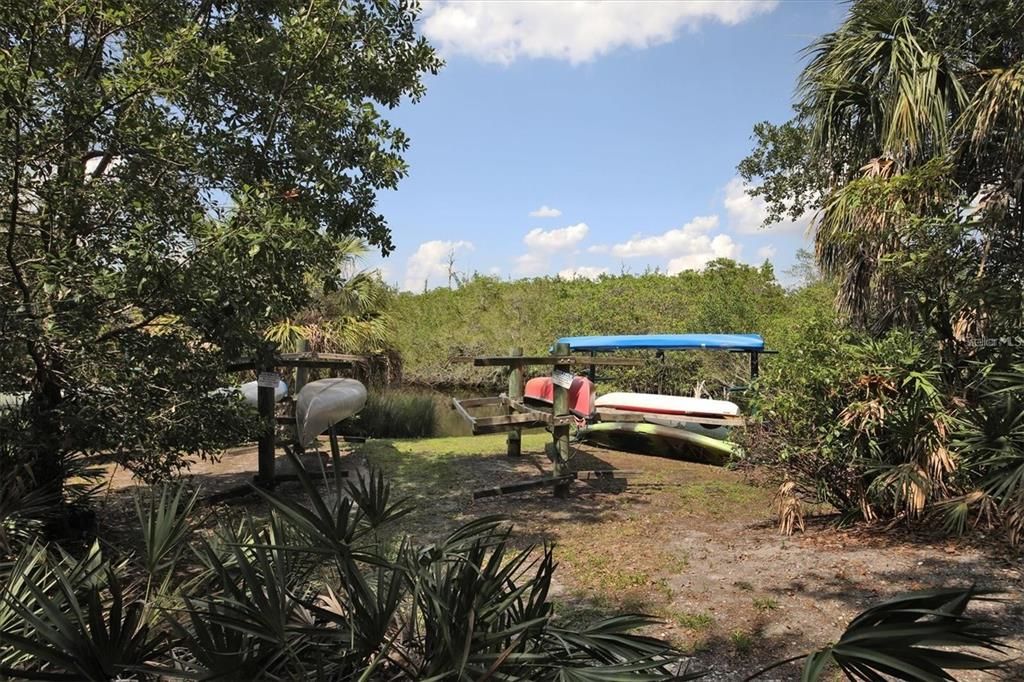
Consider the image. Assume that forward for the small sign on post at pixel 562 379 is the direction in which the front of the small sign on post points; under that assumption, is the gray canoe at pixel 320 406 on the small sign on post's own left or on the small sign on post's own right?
on the small sign on post's own right

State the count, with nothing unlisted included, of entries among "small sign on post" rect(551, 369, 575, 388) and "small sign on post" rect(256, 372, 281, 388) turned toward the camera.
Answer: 2

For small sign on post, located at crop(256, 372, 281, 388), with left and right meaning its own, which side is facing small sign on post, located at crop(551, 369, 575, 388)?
left

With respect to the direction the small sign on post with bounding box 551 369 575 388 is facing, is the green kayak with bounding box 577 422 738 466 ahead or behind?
behind

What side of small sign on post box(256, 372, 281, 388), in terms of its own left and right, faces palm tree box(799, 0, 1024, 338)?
left

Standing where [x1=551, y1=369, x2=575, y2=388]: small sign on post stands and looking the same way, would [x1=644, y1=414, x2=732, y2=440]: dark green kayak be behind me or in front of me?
behind

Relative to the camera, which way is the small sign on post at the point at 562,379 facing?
toward the camera

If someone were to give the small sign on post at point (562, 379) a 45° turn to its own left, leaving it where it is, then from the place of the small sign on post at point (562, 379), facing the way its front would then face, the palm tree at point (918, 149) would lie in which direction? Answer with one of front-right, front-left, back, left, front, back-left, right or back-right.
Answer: front-left

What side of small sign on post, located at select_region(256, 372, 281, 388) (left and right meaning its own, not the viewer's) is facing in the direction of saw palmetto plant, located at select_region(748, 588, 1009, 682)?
front

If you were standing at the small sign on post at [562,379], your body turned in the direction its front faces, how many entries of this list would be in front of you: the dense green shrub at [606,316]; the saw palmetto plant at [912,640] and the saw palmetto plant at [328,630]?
2

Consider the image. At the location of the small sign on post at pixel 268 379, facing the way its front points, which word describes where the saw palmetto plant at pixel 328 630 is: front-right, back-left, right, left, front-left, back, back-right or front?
front

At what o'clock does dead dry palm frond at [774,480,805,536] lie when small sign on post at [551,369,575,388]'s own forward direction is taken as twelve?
The dead dry palm frond is roughly at 10 o'clock from the small sign on post.

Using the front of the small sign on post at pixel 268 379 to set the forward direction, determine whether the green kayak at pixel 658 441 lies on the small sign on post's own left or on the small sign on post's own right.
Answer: on the small sign on post's own left

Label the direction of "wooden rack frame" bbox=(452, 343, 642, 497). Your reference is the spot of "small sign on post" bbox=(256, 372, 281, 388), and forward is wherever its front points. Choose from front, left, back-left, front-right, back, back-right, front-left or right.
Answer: left
